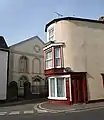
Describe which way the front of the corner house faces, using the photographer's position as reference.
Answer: facing the viewer and to the left of the viewer
